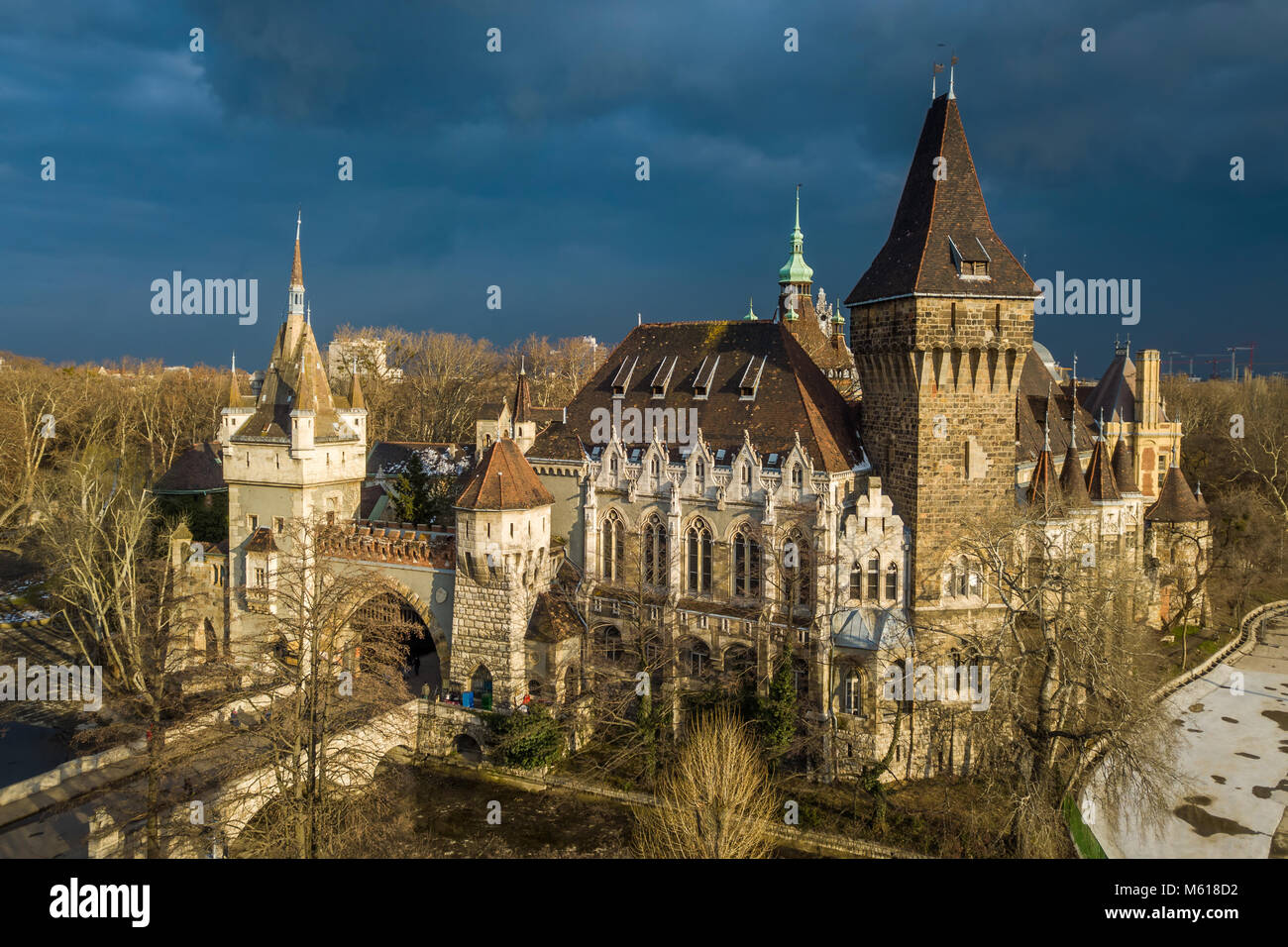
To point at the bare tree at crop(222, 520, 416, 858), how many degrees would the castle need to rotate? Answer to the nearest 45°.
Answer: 0° — it already faces it

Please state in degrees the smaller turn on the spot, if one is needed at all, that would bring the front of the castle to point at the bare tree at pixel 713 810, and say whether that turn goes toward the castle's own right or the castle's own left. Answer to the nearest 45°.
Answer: approximately 45° to the castle's own left

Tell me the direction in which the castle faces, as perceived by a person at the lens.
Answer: facing the viewer and to the left of the viewer
